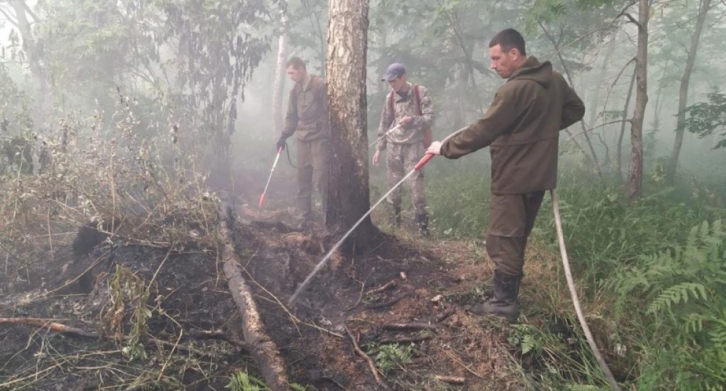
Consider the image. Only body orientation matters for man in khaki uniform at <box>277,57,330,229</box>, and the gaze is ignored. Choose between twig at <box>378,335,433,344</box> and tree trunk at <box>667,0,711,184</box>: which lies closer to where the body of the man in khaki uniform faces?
the twig

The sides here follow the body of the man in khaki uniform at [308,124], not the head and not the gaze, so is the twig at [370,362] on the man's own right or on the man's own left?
on the man's own left

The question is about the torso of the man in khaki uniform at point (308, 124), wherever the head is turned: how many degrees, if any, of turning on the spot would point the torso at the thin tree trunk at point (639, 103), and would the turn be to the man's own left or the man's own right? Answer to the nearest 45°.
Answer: approximately 90° to the man's own left

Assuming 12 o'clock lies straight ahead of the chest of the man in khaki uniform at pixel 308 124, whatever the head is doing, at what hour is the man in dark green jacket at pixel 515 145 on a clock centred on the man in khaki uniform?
The man in dark green jacket is roughly at 10 o'clock from the man in khaki uniform.

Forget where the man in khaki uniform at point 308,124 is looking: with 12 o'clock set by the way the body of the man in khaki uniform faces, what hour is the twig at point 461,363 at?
The twig is roughly at 10 o'clock from the man in khaki uniform.

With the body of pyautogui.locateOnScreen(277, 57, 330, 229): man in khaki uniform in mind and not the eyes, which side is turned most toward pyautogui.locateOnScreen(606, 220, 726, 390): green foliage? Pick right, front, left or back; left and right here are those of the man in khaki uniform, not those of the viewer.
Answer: left

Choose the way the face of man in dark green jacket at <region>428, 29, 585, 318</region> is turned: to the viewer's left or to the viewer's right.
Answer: to the viewer's left

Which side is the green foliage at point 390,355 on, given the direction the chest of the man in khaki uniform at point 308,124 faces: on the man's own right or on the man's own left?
on the man's own left

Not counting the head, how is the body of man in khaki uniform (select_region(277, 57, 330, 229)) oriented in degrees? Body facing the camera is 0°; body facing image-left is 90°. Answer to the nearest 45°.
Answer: approximately 45°

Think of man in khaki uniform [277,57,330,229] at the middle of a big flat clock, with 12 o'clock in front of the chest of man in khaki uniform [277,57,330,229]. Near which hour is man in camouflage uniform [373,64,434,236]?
man in camouflage uniform [373,64,434,236] is roughly at 9 o'clock from man in khaki uniform [277,57,330,229].
